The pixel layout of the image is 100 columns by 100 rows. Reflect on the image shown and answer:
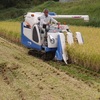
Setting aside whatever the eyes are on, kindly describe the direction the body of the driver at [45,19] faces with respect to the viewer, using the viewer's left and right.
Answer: facing the viewer and to the right of the viewer

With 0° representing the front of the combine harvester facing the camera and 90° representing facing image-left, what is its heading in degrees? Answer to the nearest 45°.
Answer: approximately 315°
